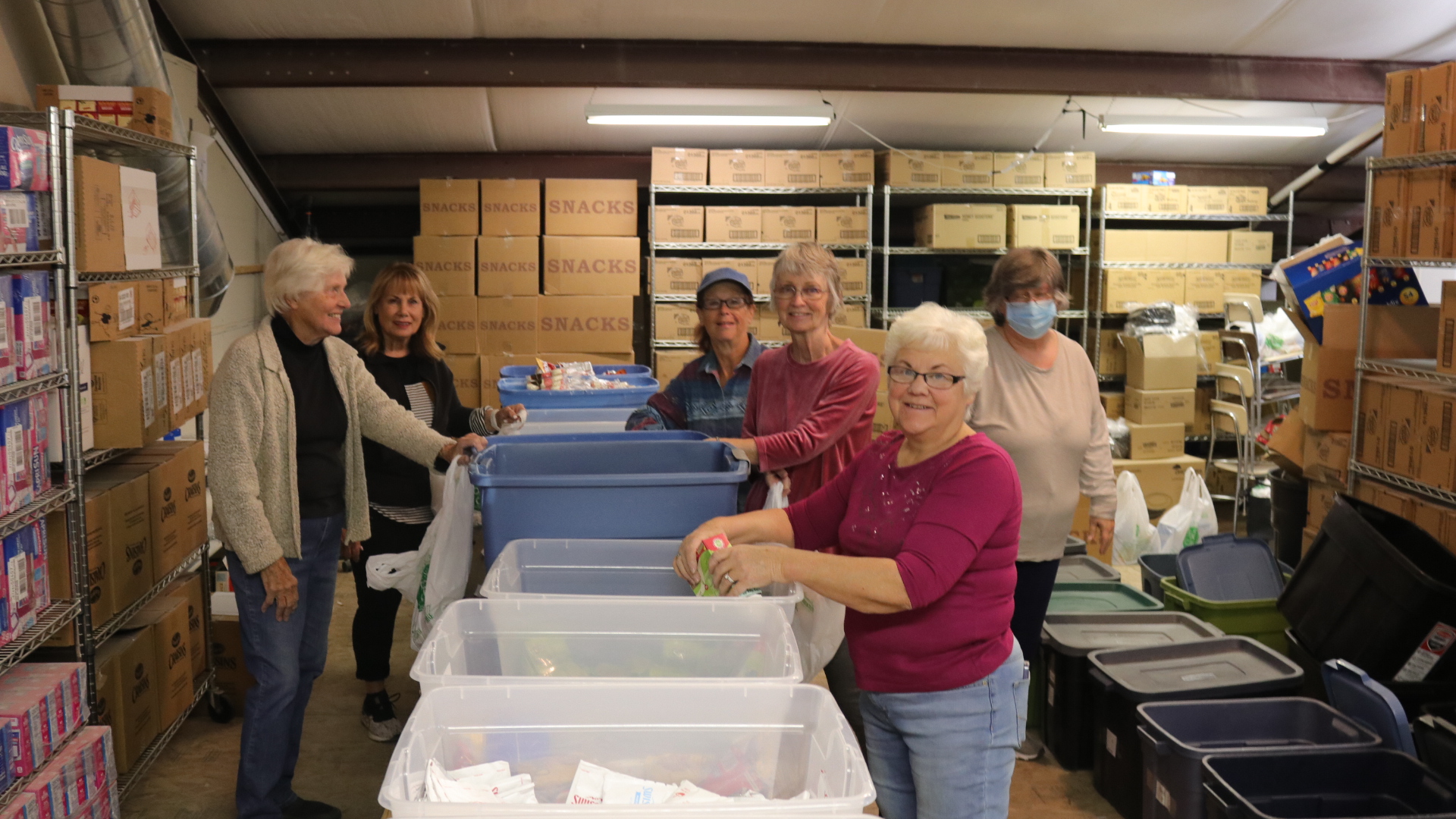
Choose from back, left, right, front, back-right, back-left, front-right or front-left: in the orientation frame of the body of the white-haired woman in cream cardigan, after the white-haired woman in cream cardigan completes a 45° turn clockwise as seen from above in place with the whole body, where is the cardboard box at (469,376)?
back

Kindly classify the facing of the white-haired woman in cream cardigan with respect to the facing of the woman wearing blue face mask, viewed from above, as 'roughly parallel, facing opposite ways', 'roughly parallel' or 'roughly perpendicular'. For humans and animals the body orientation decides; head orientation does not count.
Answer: roughly perpendicular

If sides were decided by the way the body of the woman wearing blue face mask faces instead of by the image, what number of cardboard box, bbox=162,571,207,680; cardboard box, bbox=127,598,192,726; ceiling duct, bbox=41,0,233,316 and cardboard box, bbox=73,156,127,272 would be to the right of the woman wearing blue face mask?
4

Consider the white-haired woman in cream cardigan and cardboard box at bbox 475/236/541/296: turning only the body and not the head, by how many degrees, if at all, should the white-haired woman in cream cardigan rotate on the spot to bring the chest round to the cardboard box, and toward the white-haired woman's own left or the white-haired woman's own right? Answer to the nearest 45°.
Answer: approximately 135° to the white-haired woman's own left

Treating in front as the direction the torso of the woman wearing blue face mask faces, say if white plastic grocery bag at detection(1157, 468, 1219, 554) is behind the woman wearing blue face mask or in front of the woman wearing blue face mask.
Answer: behind

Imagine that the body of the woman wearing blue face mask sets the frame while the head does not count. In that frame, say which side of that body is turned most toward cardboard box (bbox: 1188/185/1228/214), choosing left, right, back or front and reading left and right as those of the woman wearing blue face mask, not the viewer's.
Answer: back

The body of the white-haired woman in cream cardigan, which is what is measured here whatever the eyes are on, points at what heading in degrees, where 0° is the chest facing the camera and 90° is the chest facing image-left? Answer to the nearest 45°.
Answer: approximately 315°

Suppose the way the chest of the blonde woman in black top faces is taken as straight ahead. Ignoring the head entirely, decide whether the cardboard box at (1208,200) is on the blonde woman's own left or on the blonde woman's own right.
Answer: on the blonde woman's own left

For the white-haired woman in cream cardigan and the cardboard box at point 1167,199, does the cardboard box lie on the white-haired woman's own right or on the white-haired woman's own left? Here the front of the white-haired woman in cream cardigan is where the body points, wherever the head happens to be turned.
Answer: on the white-haired woman's own left
